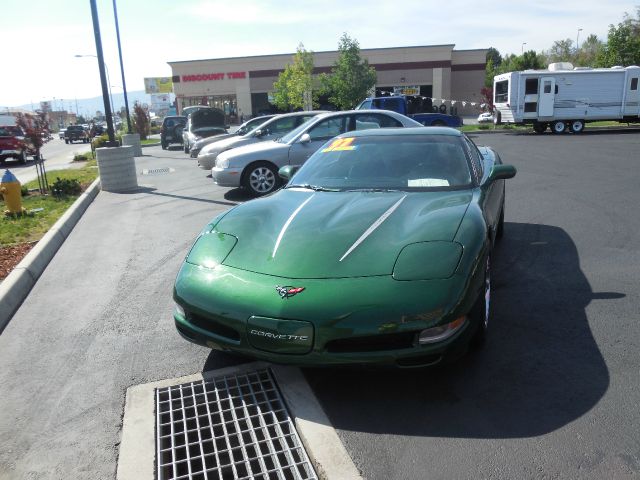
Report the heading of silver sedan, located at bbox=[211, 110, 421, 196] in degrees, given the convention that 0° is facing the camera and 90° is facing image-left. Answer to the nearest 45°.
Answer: approximately 90°

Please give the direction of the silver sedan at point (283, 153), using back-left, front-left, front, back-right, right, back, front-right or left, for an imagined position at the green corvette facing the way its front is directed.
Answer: back-right

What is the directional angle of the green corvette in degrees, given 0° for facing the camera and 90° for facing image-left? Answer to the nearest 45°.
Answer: approximately 45°

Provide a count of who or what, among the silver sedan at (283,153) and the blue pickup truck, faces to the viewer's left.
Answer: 2

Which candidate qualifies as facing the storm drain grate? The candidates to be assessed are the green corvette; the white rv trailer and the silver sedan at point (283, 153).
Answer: the green corvette

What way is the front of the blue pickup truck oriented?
to the viewer's left

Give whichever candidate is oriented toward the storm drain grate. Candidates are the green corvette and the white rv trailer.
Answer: the green corvette
